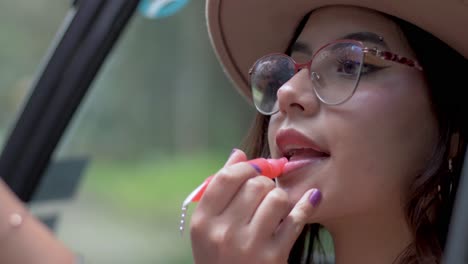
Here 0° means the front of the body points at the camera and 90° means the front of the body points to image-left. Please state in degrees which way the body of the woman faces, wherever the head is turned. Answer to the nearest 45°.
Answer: approximately 45°
